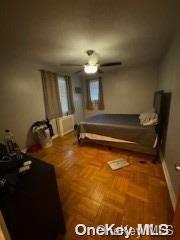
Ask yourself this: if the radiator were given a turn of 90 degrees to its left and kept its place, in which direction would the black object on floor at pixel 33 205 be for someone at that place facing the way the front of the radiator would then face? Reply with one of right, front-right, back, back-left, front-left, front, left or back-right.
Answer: back-right

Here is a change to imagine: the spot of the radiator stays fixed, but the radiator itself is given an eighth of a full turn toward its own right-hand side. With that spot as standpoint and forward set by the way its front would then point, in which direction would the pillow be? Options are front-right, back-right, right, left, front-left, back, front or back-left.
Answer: front-left

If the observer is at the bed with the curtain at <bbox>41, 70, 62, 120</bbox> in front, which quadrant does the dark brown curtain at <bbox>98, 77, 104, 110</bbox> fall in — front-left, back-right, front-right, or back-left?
front-right

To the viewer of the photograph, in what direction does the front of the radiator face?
facing the viewer and to the right of the viewer

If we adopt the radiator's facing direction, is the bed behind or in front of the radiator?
in front

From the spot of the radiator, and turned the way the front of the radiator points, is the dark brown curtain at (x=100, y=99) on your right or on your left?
on your left

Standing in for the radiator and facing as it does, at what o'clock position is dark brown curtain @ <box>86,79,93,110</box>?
The dark brown curtain is roughly at 9 o'clock from the radiator.
